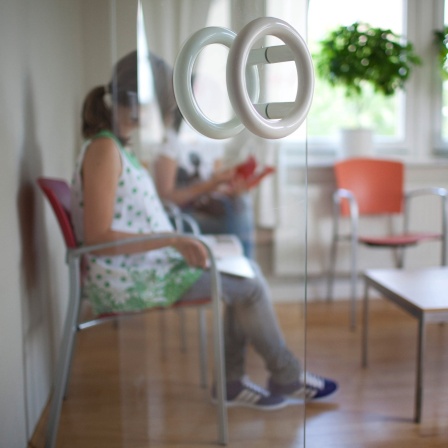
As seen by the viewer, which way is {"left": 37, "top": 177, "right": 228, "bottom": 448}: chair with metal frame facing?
to the viewer's right

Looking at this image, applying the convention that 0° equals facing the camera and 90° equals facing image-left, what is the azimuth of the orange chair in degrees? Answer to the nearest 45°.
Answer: approximately 315°

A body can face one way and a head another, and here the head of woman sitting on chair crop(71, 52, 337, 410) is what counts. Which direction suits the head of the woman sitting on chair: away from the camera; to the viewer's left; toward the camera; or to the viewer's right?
to the viewer's right

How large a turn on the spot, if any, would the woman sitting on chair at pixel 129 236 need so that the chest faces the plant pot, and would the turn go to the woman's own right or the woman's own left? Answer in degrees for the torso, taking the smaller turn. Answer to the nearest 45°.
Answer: approximately 45° to the woman's own left

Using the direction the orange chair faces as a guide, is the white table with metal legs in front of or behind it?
in front

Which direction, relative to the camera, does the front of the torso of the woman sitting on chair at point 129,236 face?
to the viewer's right

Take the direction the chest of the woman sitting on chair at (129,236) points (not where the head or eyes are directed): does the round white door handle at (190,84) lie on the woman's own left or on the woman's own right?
on the woman's own right

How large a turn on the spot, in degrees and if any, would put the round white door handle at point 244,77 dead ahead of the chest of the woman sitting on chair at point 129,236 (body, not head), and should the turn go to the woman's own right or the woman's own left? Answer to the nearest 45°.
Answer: approximately 90° to the woman's own right

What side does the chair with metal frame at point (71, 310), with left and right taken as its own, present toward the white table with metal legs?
front

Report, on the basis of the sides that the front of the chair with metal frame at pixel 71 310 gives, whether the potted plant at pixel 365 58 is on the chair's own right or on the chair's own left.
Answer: on the chair's own left

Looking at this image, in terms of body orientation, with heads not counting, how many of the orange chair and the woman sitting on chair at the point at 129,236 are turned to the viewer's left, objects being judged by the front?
0
